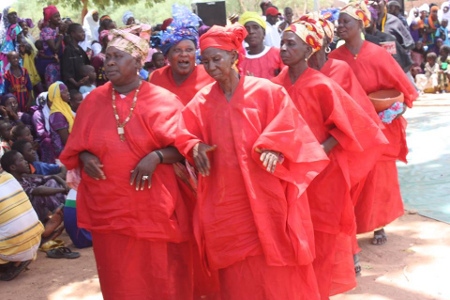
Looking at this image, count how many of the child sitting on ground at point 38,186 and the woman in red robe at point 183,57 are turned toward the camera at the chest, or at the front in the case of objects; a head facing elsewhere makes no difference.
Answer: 1

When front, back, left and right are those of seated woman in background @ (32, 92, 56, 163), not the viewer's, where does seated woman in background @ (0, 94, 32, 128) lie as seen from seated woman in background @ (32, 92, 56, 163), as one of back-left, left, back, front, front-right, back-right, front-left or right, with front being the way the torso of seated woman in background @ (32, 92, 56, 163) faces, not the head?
back

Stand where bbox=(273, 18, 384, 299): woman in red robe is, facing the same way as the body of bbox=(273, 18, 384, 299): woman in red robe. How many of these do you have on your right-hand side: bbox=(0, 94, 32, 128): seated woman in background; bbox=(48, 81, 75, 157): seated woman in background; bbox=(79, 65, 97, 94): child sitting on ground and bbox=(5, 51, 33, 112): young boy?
4

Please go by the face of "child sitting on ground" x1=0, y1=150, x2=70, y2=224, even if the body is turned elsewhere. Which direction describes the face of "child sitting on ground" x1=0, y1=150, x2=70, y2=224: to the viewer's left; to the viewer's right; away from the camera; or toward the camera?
to the viewer's right

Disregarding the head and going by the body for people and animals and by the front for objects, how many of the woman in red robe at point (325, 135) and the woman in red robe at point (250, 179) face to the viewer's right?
0

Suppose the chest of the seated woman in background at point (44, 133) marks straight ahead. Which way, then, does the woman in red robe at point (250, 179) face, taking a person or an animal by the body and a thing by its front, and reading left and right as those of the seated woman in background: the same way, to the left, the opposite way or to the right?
to the right

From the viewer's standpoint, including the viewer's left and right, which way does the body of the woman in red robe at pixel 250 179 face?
facing the viewer and to the left of the viewer

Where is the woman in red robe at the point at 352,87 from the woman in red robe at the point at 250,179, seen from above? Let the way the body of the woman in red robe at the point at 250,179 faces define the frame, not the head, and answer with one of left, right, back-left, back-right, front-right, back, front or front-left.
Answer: back

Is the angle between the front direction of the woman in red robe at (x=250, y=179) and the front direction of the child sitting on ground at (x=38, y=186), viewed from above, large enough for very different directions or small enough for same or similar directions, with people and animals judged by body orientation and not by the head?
very different directions

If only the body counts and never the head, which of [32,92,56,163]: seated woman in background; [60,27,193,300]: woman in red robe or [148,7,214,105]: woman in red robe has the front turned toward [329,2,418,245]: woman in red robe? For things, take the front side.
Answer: the seated woman in background

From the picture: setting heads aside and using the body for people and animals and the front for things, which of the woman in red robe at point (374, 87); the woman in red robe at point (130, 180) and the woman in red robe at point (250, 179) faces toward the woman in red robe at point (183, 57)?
the woman in red robe at point (374, 87)

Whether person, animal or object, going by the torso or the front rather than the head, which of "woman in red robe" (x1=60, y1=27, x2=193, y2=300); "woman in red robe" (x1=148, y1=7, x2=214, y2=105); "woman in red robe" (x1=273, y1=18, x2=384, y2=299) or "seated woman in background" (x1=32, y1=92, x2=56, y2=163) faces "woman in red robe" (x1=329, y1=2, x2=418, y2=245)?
the seated woman in background

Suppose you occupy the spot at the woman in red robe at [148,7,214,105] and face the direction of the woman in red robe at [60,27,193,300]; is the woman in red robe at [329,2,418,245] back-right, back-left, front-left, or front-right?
back-left

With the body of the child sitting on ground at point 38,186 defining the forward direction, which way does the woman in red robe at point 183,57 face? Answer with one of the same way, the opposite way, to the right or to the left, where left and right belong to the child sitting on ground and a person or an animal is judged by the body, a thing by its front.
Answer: to the right

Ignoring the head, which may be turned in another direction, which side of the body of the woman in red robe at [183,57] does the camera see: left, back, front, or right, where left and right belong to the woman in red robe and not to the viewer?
front

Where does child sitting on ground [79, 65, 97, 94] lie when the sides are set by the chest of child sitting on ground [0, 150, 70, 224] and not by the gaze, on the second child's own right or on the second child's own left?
on the second child's own left

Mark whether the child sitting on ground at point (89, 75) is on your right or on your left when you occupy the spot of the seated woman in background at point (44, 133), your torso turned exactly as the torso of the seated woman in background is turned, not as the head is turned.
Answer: on your left

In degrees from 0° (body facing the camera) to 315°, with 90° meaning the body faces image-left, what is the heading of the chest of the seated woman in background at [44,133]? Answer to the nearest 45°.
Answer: approximately 315°
